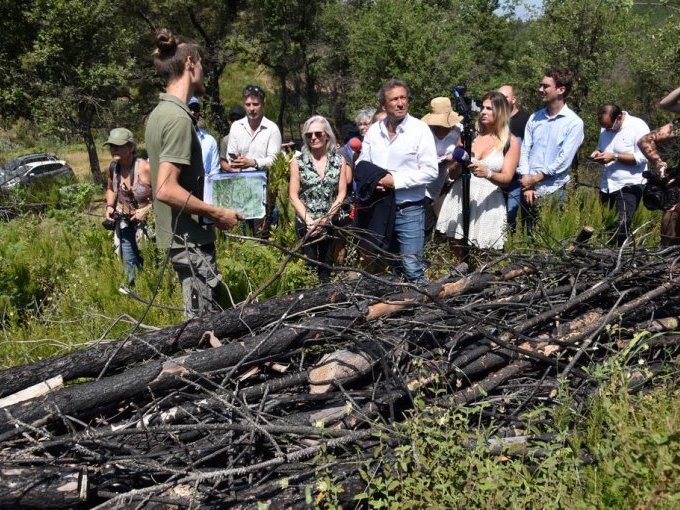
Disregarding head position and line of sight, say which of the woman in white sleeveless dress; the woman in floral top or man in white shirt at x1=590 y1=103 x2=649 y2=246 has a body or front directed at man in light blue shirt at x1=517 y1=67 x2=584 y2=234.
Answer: the man in white shirt

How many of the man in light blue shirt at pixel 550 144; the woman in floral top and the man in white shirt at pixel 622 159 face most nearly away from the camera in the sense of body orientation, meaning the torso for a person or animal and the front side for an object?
0

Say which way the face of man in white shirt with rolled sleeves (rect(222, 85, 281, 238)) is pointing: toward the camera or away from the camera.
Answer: toward the camera

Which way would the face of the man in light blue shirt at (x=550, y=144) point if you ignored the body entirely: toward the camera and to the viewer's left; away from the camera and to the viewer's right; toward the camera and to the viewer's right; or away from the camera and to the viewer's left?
toward the camera and to the viewer's left

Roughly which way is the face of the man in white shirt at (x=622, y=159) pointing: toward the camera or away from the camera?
toward the camera

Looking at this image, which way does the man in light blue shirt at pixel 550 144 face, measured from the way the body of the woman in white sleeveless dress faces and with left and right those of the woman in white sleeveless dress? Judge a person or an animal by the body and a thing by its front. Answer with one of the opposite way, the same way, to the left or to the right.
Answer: the same way

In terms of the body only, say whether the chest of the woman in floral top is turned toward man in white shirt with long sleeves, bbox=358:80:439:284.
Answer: no

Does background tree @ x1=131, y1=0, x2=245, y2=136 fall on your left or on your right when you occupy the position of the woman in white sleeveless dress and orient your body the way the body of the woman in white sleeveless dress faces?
on your right

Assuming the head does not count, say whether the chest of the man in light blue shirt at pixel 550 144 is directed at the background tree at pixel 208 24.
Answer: no

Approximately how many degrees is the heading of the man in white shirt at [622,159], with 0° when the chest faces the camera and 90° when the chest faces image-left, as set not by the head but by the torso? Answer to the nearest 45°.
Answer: approximately 45°

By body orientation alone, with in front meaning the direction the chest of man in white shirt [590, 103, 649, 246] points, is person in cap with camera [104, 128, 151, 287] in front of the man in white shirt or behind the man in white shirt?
in front

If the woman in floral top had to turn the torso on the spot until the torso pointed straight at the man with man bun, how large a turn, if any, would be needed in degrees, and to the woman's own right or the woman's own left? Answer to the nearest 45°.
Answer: approximately 45° to the woman's own right

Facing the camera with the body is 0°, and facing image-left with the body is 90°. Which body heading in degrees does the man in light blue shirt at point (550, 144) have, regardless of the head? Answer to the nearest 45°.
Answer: approximately 45°

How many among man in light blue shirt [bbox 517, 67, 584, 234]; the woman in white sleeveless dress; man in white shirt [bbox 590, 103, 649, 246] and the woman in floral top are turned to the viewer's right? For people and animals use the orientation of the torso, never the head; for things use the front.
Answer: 0

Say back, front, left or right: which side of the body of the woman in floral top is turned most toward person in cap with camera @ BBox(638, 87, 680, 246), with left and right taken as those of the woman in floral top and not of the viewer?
left

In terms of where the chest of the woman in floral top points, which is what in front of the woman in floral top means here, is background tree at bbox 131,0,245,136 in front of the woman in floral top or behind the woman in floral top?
behind

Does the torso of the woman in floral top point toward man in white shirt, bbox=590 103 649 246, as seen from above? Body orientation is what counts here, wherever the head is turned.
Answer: no

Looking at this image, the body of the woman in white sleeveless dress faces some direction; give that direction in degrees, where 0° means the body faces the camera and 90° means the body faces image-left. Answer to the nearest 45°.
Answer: approximately 45°

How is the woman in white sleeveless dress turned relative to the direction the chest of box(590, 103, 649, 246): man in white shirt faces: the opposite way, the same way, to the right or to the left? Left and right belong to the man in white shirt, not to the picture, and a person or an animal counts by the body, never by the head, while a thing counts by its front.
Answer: the same way

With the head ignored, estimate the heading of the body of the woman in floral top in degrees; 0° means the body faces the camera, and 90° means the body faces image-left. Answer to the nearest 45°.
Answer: approximately 0°
